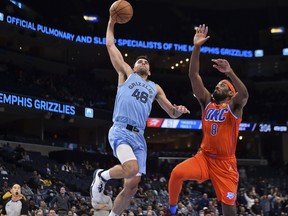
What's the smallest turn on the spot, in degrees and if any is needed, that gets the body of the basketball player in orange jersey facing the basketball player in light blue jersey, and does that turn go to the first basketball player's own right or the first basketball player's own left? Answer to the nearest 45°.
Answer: approximately 45° to the first basketball player's own right

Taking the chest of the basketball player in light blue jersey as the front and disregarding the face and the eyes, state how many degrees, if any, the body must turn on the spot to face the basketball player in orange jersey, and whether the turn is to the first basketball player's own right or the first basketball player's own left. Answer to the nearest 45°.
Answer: approximately 45° to the first basketball player's own left

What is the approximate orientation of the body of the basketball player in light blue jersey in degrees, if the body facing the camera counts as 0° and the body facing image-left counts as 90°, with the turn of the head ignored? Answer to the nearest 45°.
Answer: approximately 315°

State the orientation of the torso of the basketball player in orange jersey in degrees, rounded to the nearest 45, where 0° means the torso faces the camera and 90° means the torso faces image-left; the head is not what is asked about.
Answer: approximately 45°
